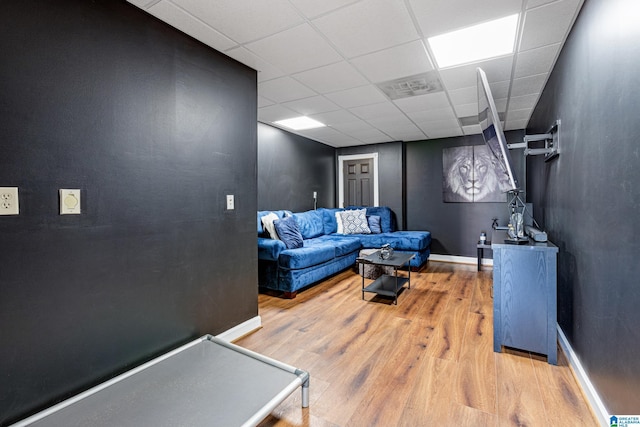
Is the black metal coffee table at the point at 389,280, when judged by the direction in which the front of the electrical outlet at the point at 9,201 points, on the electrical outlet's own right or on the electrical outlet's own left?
on the electrical outlet's own left

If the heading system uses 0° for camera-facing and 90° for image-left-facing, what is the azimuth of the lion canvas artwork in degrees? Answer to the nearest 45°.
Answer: approximately 0°

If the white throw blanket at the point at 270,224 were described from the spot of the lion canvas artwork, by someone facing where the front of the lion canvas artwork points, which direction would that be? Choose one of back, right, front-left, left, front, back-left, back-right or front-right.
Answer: front-right

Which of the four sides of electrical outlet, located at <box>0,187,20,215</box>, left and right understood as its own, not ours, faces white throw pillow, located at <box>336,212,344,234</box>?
left

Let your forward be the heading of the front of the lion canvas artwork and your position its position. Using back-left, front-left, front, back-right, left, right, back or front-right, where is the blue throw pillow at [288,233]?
front-right

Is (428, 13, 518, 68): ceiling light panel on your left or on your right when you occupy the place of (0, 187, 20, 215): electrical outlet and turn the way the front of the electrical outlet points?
on your left

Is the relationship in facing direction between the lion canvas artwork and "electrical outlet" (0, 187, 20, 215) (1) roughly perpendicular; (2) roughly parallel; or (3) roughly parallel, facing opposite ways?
roughly perpendicular
